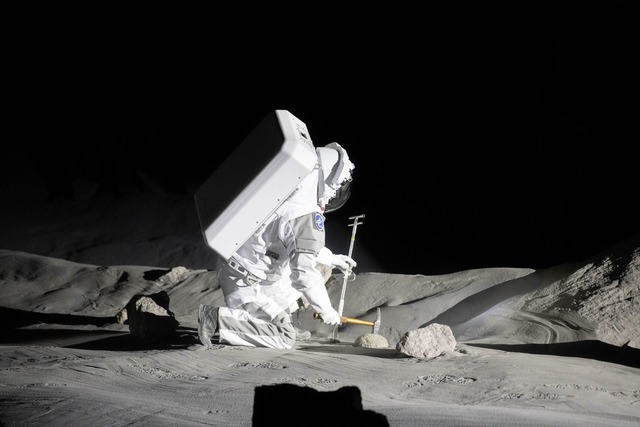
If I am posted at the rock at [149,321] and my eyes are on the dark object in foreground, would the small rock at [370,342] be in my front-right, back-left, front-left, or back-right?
front-left

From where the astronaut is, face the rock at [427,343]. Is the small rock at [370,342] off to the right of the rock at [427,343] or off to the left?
left

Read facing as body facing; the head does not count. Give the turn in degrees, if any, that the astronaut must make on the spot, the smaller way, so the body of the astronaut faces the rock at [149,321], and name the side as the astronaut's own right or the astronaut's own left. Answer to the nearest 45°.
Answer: approximately 135° to the astronaut's own left

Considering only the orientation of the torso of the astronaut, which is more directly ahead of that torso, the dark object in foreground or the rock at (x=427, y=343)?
the rock

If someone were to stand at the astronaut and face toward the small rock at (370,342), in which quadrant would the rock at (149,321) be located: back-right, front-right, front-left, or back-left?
back-left

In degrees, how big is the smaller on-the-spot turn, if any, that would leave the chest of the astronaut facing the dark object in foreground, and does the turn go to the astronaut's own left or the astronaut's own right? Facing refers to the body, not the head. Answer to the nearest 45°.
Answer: approximately 90° to the astronaut's own right

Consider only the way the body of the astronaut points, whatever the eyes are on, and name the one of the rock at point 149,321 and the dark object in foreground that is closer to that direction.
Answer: the dark object in foreground

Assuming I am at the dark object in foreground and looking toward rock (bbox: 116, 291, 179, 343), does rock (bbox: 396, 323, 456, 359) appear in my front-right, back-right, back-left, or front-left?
front-right

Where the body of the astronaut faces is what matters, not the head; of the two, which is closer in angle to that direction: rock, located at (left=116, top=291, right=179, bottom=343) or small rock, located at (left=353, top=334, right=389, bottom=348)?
the small rock

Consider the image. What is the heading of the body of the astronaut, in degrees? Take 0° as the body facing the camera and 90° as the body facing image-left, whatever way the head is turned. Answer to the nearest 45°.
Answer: approximately 270°

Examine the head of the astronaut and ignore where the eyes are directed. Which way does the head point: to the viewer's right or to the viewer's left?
to the viewer's right

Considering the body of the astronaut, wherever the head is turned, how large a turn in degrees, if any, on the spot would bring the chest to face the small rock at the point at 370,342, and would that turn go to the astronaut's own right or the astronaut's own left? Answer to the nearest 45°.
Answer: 0° — they already face it

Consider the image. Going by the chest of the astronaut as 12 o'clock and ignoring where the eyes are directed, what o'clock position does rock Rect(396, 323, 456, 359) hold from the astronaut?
The rock is roughly at 1 o'clock from the astronaut.
